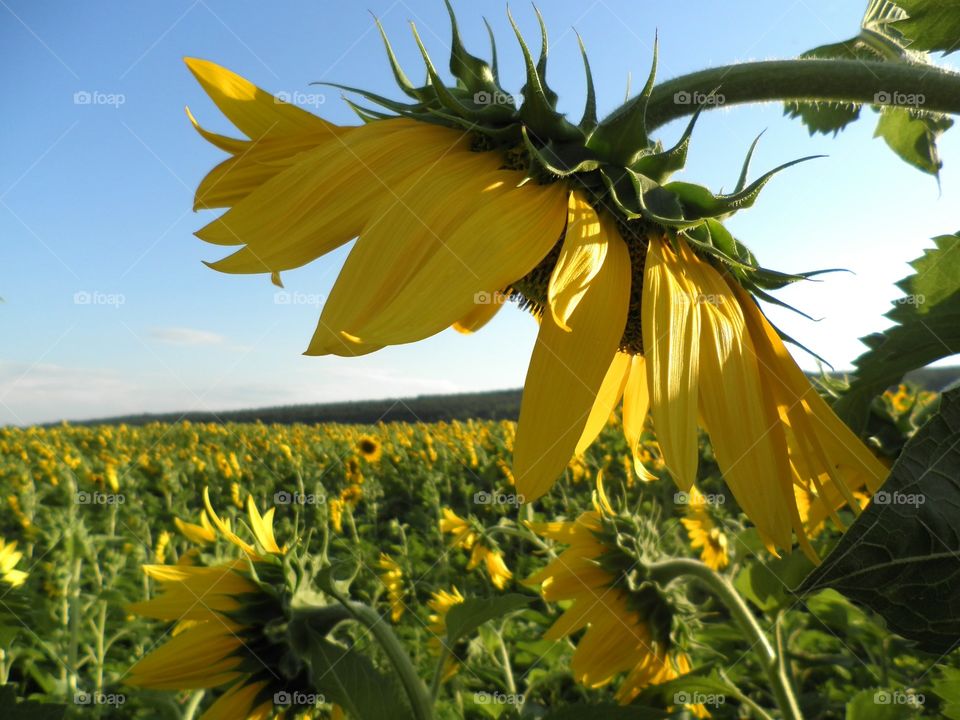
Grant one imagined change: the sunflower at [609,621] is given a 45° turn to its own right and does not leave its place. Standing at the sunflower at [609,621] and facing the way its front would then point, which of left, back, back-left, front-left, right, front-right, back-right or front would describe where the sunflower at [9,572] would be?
front-left

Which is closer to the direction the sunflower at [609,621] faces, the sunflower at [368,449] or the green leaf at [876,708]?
the sunflower

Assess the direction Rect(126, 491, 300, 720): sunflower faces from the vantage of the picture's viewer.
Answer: facing to the left of the viewer

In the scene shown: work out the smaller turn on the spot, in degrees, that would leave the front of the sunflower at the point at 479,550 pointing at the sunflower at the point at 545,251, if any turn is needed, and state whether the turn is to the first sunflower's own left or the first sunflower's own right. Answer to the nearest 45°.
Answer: approximately 90° to the first sunflower's own left

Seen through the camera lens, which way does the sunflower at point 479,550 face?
facing to the left of the viewer

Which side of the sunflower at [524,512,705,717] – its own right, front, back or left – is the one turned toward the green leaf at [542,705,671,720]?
left

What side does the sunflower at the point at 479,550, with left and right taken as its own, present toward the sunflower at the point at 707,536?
back

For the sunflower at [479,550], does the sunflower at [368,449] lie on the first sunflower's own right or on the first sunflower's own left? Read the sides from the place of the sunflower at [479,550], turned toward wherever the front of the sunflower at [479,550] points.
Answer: on the first sunflower's own right

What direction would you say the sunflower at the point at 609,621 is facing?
to the viewer's left

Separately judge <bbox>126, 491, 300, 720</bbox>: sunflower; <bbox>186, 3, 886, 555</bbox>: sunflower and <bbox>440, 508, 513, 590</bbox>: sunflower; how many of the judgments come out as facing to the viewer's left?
3

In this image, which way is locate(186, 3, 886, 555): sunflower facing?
to the viewer's left
